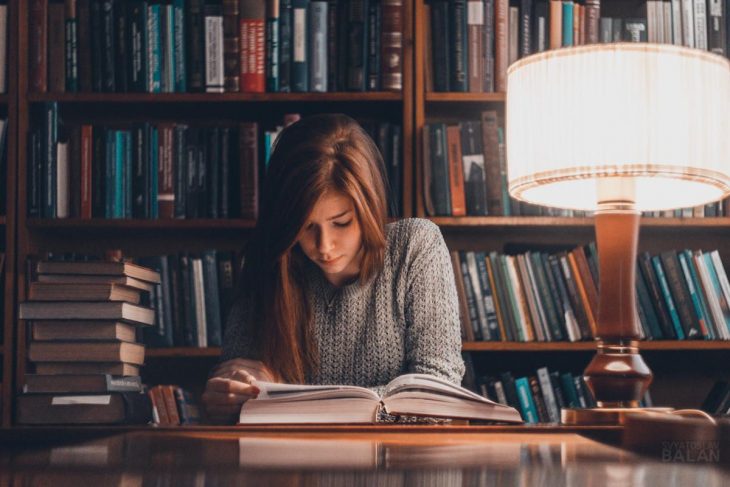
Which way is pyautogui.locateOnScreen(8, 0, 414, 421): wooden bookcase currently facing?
toward the camera

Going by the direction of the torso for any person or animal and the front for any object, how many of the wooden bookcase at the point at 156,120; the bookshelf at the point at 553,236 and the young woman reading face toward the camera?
3

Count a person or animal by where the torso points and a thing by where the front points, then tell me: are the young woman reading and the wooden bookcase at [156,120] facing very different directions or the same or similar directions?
same or similar directions

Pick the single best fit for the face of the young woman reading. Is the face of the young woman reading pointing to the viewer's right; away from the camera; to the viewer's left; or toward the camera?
toward the camera

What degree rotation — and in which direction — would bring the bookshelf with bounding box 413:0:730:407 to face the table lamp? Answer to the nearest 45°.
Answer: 0° — it already faces it

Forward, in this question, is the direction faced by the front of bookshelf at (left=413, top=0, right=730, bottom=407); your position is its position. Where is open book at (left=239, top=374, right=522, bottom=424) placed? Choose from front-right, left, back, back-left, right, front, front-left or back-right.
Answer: front

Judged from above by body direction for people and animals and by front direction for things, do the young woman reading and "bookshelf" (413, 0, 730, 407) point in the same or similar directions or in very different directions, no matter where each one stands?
same or similar directions

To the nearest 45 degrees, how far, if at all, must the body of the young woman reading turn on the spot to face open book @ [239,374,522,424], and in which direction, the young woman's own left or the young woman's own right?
0° — they already face it

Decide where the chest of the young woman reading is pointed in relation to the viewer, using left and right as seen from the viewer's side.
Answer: facing the viewer

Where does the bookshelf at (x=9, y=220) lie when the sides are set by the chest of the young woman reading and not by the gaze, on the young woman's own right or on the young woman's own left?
on the young woman's own right

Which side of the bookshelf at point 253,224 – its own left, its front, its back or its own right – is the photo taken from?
front

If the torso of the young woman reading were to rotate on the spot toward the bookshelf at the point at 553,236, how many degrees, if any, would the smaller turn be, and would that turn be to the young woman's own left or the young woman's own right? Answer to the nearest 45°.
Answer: approximately 135° to the young woman's own left
